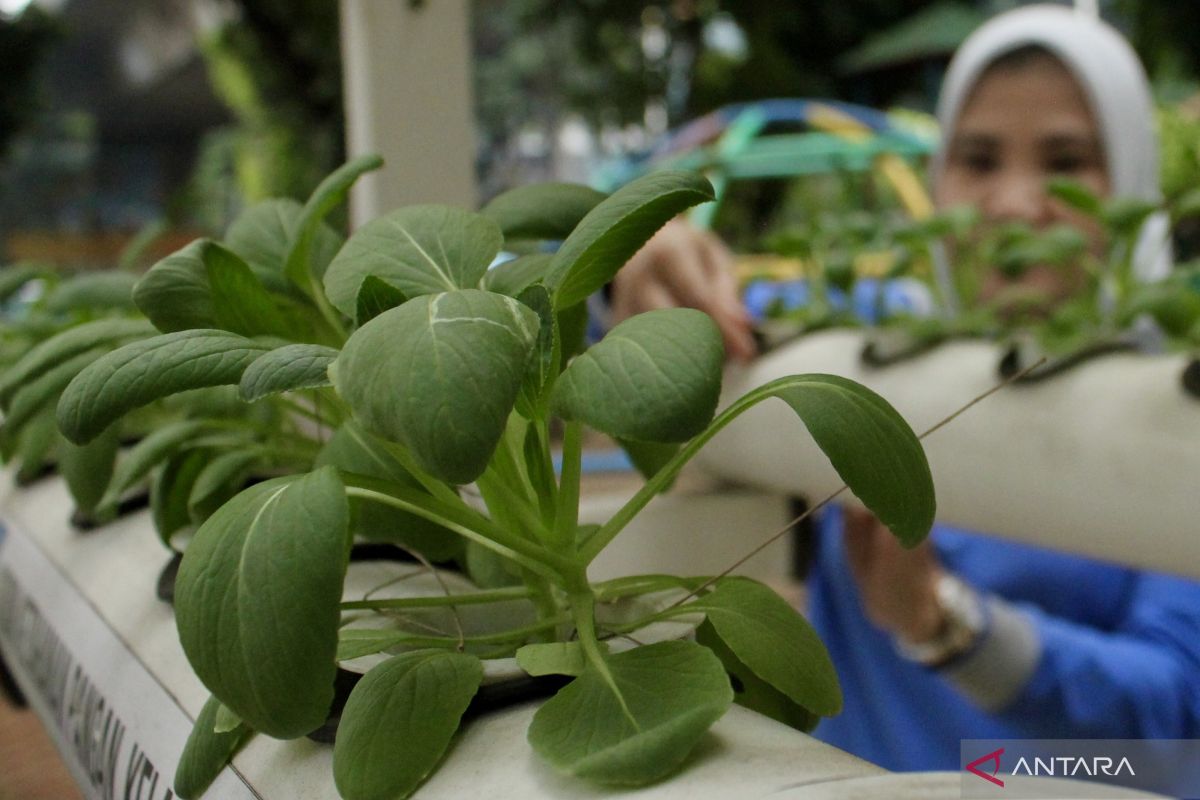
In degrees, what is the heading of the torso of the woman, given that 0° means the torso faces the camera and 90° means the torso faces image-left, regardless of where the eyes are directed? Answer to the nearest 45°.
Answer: approximately 45°

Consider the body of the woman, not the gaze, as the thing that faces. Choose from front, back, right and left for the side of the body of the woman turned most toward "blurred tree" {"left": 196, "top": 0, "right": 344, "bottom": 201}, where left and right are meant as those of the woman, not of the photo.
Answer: right
